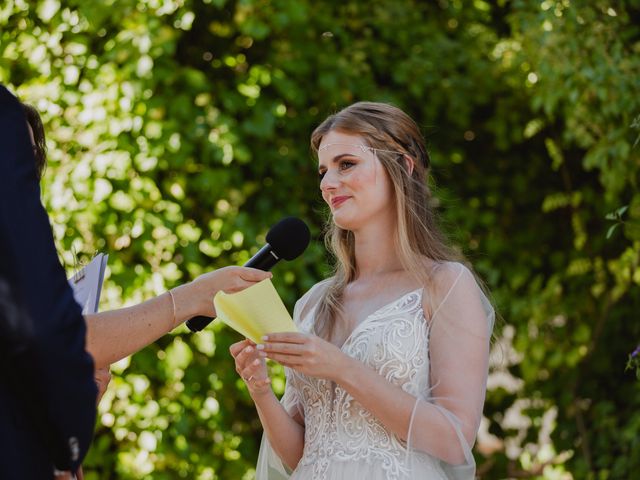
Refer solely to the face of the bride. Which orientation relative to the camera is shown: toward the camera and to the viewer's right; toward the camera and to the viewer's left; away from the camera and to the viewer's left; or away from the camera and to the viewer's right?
toward the camera and to the viewer's left

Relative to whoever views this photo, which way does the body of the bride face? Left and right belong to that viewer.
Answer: facing the viewer and to the left of the viewer

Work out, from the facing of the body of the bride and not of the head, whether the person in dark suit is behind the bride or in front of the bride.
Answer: in front
